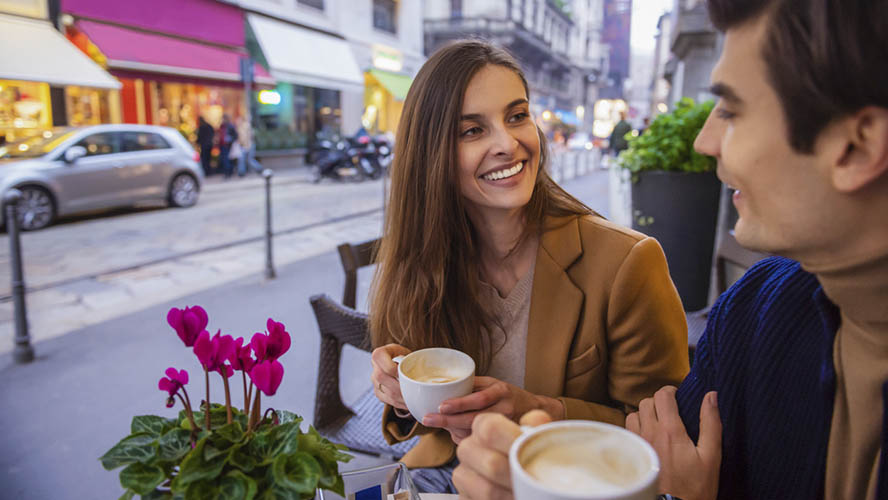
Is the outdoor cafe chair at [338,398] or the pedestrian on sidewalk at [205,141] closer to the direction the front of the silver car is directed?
the outdoor cafe chair

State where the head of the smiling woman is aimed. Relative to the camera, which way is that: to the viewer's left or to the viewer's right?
to the viewer's right

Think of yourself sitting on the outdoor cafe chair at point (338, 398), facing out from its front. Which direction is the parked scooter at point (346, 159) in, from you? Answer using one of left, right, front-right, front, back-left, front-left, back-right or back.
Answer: back-left

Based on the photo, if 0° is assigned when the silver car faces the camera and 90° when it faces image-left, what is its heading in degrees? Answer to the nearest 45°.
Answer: approximately 45°

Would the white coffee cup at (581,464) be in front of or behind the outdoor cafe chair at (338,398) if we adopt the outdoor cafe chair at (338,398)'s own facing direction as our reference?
in front

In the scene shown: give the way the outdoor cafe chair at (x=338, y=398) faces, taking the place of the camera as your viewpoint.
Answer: facing the viewer and to the right of the viewer

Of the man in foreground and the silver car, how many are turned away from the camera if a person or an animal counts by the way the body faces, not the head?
0

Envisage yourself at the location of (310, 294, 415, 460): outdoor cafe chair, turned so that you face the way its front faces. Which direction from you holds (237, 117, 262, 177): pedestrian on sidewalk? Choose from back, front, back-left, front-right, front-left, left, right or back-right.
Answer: back-left

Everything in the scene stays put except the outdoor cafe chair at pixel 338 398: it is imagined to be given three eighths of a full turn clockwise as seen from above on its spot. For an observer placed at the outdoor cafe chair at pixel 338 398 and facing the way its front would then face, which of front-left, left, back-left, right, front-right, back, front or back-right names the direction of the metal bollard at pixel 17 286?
front-right

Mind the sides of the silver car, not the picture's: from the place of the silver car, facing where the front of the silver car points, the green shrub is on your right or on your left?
on your left

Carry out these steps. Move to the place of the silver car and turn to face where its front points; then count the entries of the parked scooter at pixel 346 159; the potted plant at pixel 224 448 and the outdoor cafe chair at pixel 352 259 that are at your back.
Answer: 1

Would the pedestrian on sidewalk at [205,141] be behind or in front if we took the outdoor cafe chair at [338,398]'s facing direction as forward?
behind

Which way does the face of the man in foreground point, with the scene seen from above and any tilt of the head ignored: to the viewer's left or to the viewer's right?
to the viewer's left

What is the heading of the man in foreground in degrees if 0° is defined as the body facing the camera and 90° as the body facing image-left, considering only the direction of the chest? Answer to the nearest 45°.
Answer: approximately 45°

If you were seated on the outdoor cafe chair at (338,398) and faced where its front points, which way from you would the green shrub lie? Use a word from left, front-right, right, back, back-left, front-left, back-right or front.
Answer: left

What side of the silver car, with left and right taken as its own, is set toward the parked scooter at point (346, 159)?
back
